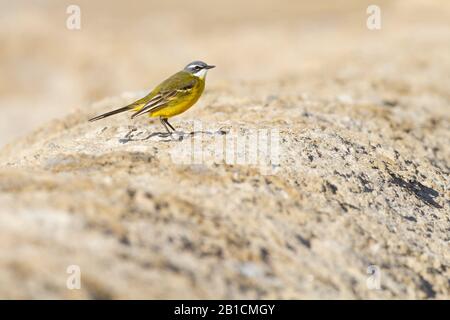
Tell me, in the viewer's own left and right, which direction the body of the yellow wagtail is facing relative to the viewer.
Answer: facing to the right of the viewer
